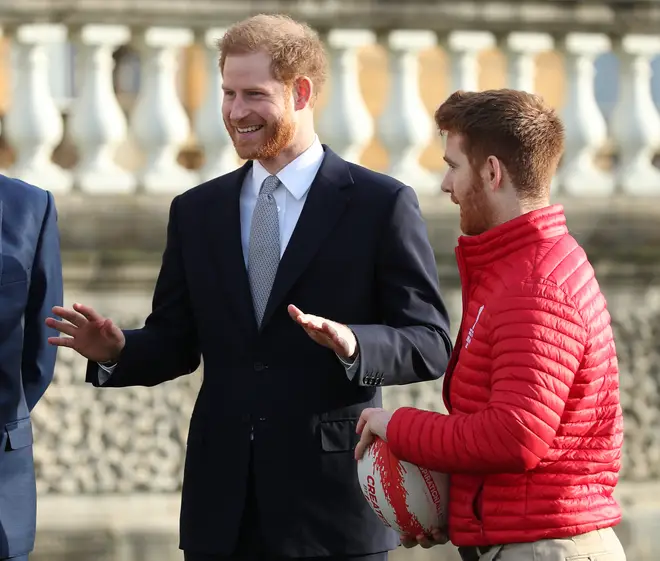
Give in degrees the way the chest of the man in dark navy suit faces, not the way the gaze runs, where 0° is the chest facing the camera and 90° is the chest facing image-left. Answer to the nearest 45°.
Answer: approximately 45°

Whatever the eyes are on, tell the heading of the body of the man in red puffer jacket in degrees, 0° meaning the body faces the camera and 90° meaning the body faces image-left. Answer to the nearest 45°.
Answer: approximately 90°

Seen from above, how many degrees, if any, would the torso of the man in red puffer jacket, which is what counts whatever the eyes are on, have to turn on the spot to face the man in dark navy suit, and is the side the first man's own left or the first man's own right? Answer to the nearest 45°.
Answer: approximately 45° to the first man's own right

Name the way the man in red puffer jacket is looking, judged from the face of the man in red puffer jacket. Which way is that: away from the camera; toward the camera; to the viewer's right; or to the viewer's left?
to the viewer's left
